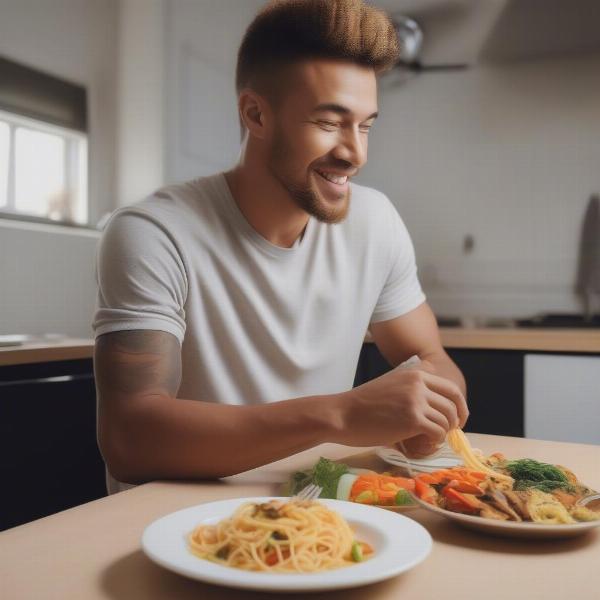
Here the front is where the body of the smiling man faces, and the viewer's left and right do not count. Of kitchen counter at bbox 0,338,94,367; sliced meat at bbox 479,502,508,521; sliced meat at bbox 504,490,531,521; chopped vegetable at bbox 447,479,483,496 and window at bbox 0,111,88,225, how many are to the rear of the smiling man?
2

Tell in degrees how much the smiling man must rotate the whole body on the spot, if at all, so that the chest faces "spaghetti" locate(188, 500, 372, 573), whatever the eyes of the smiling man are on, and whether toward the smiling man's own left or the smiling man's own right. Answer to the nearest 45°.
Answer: approximately 45° to the smiling man's own right

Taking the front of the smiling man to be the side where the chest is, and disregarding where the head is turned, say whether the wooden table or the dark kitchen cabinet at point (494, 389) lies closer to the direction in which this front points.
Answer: the wooden table

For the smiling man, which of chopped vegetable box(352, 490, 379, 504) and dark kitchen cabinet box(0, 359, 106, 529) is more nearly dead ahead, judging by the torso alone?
the chopped vegetable

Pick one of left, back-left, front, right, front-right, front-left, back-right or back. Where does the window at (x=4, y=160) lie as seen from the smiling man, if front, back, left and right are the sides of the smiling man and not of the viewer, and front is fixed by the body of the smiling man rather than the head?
back

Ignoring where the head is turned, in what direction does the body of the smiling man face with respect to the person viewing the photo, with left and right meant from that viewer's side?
facing the viewer and to the right of the viewer

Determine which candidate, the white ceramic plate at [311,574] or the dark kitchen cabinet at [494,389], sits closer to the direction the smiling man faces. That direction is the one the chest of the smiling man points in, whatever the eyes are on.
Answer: the white ceramic plate

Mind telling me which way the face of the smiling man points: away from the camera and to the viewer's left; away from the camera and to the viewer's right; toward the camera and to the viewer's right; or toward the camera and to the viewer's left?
toward the camera and to the viewer's right

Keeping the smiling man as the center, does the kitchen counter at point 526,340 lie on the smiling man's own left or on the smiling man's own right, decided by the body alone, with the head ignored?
on the smiling man's own left

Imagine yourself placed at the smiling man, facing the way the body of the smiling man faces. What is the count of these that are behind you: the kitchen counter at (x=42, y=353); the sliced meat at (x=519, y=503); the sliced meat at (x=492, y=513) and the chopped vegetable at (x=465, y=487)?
1

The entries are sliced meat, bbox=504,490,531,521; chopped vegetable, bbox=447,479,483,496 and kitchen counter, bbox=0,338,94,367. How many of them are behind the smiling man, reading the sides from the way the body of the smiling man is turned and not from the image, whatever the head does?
1

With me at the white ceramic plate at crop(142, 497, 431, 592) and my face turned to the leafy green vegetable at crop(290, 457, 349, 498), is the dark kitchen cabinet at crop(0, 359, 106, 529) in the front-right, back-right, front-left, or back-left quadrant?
front-left

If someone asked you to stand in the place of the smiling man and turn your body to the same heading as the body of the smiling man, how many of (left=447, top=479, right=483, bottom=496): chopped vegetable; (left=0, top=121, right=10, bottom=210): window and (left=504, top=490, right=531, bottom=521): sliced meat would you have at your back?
1

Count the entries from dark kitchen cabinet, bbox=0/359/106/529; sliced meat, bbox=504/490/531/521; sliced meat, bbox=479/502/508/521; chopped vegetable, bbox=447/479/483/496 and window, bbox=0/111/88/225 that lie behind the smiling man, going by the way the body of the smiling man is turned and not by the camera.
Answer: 2
